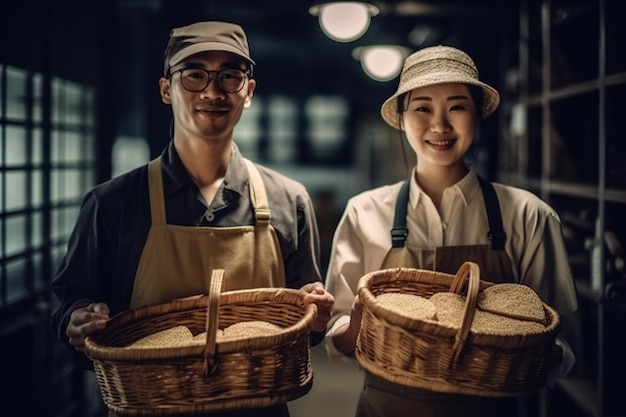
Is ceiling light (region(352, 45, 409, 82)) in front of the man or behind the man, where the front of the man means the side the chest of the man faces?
behind

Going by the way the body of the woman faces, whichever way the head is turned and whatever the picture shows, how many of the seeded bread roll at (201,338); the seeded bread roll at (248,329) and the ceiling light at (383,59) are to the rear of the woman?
1

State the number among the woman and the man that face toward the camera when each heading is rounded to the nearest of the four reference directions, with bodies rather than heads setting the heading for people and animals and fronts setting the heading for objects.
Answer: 2

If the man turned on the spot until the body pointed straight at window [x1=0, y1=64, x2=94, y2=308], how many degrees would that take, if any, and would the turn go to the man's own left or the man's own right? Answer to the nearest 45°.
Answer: approximately 135° to the man's own right
